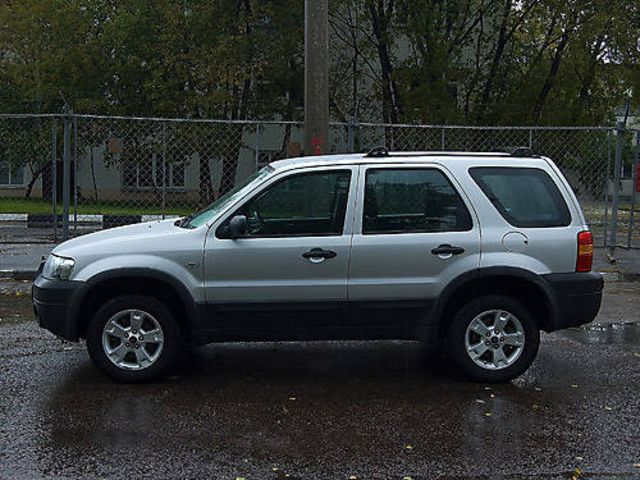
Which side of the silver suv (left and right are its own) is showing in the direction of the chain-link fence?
right

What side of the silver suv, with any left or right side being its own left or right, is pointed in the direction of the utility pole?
right

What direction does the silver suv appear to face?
to the viewer's left
